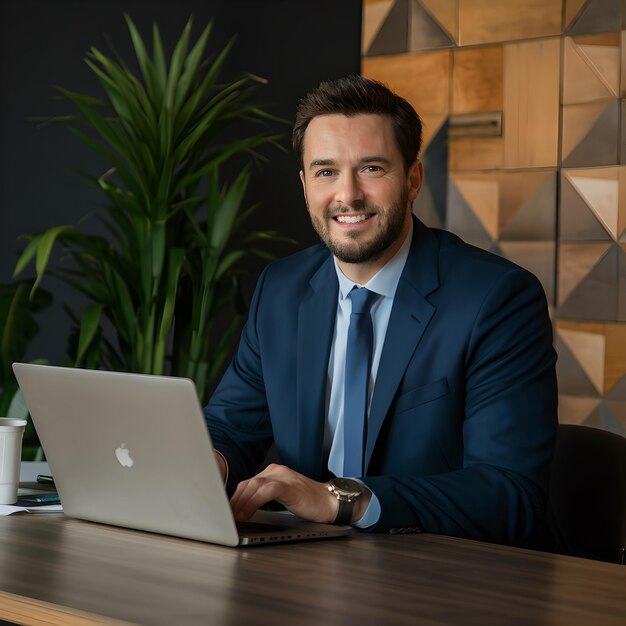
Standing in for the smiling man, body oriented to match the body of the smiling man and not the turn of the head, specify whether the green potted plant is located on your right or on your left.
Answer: on your right

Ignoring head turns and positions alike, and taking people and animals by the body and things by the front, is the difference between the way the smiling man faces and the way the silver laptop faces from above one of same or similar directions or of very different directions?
very different directions

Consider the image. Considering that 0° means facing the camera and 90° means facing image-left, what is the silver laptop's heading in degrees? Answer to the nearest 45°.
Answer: approximately 225°

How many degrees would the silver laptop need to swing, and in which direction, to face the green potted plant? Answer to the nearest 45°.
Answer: approximately 45° to its left
